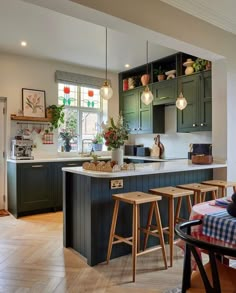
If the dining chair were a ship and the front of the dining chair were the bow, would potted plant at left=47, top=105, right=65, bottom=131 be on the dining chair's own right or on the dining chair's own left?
on the dining chair's own left

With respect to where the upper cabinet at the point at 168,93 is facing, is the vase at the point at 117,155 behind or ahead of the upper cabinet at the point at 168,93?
ahead

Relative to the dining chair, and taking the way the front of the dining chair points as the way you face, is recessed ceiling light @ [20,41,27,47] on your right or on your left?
on your left

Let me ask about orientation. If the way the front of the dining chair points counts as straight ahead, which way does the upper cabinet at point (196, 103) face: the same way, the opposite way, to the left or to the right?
the opposite way

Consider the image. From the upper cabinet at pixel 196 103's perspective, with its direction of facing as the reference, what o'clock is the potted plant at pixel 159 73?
The potted plant is roughly at 3 o'clock from the upper cabinet.

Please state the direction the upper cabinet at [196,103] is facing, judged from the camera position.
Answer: facing the viewer and to the left of the viewer

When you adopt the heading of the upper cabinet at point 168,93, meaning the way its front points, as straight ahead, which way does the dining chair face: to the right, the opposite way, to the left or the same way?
the opposite way

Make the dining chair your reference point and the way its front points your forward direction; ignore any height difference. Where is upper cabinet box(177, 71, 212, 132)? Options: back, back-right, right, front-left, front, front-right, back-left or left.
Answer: front-left

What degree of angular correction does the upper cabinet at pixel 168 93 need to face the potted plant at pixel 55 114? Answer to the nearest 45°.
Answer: approximately 45° to its right

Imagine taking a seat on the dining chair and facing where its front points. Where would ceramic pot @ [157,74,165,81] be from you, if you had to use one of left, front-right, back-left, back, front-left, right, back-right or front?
front-left

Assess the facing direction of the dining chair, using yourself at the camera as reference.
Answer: facing away from the viewer and to the right of the viewer

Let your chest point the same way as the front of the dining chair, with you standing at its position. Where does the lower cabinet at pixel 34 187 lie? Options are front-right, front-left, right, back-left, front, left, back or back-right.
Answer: left

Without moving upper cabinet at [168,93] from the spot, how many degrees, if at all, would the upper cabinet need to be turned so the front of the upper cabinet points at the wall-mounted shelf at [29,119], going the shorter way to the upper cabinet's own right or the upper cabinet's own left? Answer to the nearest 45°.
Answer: approximately 45° to the upper cabinet's own right

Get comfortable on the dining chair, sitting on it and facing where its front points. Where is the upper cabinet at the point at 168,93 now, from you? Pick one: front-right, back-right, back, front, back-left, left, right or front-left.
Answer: front-left

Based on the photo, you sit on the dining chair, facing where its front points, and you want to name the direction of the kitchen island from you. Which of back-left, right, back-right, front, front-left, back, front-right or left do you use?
left
